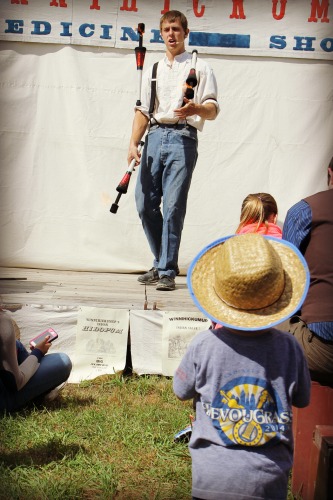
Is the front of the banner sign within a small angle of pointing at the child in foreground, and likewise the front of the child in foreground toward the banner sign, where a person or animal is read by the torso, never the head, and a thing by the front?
yes

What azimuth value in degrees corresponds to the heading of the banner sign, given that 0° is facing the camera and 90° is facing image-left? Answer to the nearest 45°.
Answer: approximately 0°

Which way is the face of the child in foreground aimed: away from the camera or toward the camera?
away from the camera

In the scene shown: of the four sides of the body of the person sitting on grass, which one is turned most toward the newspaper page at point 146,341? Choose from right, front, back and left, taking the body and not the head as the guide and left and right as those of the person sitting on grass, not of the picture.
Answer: front

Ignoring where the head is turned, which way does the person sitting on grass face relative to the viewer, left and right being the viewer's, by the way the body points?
facing away from the viewer and to the right of the viewer

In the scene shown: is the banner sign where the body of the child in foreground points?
yes

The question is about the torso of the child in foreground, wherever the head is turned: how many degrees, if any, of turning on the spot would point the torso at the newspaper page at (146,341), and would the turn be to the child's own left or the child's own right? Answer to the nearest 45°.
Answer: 0° — they already face it

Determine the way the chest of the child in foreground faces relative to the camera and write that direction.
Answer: away from the camera

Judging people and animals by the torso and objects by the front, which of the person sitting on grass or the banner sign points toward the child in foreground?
the banner sign

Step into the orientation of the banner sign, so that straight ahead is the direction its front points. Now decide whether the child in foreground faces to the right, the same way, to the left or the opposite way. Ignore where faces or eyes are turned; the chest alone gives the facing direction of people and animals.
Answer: the opposite way

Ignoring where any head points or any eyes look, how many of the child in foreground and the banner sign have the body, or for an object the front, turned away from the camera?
1

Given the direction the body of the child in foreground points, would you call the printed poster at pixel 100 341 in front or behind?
in front
